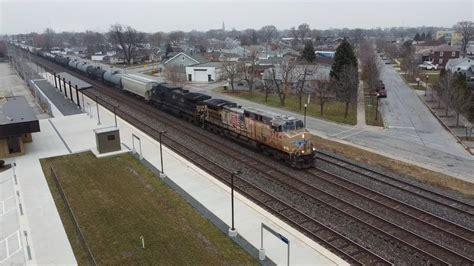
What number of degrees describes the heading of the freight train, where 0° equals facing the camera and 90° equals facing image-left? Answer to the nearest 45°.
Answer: approximately 315°

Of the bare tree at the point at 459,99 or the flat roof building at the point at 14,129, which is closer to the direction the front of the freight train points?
the bare tree

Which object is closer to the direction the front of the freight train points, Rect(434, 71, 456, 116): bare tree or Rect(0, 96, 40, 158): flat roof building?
the bare tree

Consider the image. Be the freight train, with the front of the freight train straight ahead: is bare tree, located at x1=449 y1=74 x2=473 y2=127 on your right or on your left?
on your left

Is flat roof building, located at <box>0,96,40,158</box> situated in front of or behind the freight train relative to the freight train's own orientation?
behind

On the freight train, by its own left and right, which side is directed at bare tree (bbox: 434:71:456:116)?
left
